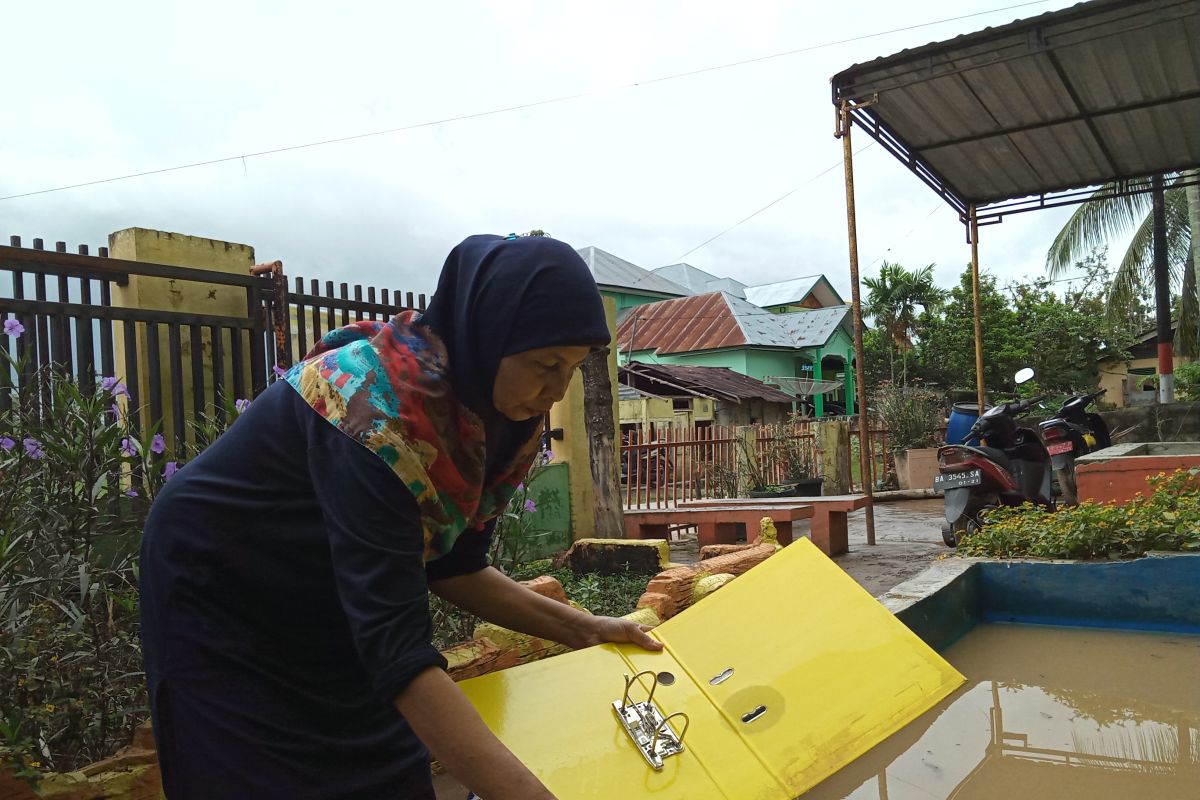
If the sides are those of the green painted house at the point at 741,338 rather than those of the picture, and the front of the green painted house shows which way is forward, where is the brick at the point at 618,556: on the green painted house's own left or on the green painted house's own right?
on the green painted house's own right

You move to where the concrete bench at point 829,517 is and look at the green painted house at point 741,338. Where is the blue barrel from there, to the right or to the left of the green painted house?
right

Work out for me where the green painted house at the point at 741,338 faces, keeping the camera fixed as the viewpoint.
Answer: facing the viewer and to the right of the viewer

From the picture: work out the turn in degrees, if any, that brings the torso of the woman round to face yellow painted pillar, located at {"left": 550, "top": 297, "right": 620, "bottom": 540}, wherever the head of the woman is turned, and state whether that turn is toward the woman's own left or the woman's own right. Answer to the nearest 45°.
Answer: approximately 90° to the woman's own left

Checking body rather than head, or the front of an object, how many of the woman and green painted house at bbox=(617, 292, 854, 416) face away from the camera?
0

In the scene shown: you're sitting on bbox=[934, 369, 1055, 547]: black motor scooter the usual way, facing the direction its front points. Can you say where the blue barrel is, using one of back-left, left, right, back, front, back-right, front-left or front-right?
front-left

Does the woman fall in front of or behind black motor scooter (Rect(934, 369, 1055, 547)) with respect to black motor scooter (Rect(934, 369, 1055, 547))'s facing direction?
behind

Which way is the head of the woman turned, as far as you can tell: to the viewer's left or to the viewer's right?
to the viewer's right

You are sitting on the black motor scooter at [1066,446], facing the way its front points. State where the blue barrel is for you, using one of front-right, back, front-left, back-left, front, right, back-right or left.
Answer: left

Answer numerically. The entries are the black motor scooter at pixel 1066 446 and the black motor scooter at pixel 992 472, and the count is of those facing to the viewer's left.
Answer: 0

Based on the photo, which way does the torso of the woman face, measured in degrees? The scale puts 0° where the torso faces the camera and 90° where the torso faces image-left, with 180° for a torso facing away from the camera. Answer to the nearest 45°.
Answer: approximately 270°

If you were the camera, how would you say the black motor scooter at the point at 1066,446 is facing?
facing away from the viewer and to the right of the viewer

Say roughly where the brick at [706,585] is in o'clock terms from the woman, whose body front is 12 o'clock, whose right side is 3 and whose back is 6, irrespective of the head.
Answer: The brick is roughly at 10 o'clock from the woman.

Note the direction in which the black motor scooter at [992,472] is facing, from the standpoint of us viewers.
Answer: facing away from the viewer and to the right of the viewer

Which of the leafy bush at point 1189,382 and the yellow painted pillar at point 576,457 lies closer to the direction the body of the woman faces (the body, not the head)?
the leafy bush
